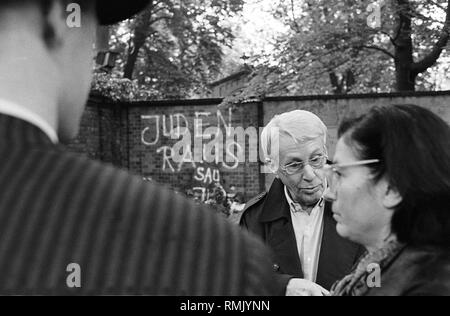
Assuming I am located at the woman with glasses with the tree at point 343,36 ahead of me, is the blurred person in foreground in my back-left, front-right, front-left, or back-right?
back-left

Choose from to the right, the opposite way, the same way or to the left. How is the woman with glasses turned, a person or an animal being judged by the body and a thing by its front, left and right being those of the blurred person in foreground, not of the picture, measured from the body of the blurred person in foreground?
to the left

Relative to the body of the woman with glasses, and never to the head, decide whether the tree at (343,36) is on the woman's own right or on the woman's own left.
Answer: on the woman's own right

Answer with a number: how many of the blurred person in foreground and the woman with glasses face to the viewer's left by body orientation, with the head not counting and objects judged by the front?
1

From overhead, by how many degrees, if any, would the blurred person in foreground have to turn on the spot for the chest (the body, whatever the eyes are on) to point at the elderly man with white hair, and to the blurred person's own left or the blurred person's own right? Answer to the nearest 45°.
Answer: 0° — they already face them

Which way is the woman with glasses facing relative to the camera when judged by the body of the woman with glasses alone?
to the viewer's left

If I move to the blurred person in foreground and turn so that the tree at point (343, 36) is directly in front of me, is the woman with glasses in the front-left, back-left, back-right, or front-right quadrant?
front-right

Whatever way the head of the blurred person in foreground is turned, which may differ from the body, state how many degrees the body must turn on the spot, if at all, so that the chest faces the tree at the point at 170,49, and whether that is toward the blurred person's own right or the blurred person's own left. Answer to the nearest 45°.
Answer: approximately 45° to the blurred person's own left

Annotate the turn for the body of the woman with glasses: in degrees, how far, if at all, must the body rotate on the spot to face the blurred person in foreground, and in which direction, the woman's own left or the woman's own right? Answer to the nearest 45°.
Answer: approximately 45° to the woman's own left

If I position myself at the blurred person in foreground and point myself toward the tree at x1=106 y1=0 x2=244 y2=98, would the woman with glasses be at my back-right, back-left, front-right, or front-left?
front-right

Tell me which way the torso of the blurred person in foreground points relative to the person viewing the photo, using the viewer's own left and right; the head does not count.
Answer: facing away from the viewer and to the right of the viewer

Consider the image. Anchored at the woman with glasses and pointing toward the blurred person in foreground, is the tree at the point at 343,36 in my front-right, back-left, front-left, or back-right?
back-right
